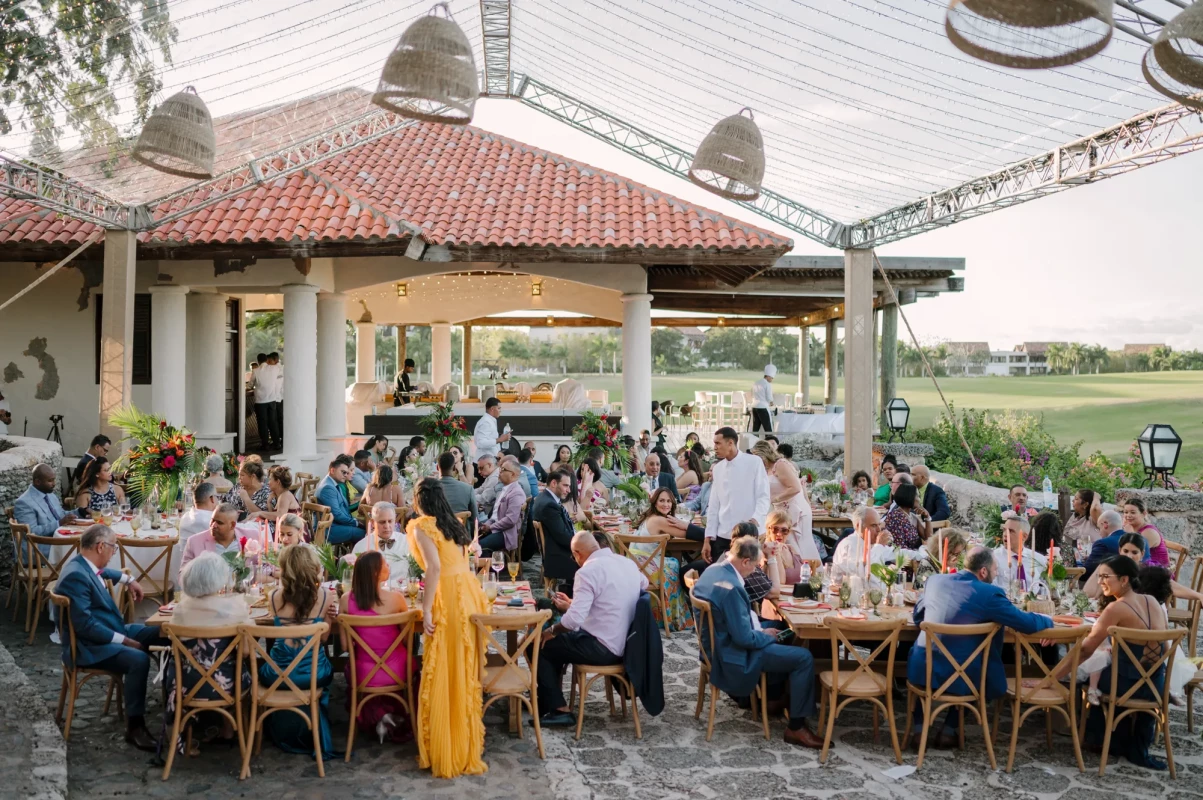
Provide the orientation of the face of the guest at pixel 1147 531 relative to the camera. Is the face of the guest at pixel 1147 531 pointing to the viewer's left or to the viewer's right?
to the viewer's left

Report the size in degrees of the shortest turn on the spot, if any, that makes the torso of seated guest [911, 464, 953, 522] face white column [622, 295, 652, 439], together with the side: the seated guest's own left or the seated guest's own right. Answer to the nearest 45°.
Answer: approximately 45° to the seated guest's own right

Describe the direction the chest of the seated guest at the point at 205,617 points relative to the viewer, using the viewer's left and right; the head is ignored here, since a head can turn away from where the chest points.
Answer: facing away from the viewer

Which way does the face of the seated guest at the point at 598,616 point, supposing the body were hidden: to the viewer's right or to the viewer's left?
to the viewer's left

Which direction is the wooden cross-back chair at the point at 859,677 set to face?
away from the camera

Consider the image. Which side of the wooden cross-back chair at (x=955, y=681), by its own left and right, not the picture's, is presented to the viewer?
back

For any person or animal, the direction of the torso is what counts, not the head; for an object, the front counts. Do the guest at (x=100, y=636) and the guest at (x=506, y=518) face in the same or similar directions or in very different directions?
very different directions

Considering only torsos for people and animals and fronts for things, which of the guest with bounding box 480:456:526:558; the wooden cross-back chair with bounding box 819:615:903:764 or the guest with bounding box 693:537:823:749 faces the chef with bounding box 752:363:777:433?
the wooden cross-back chair
